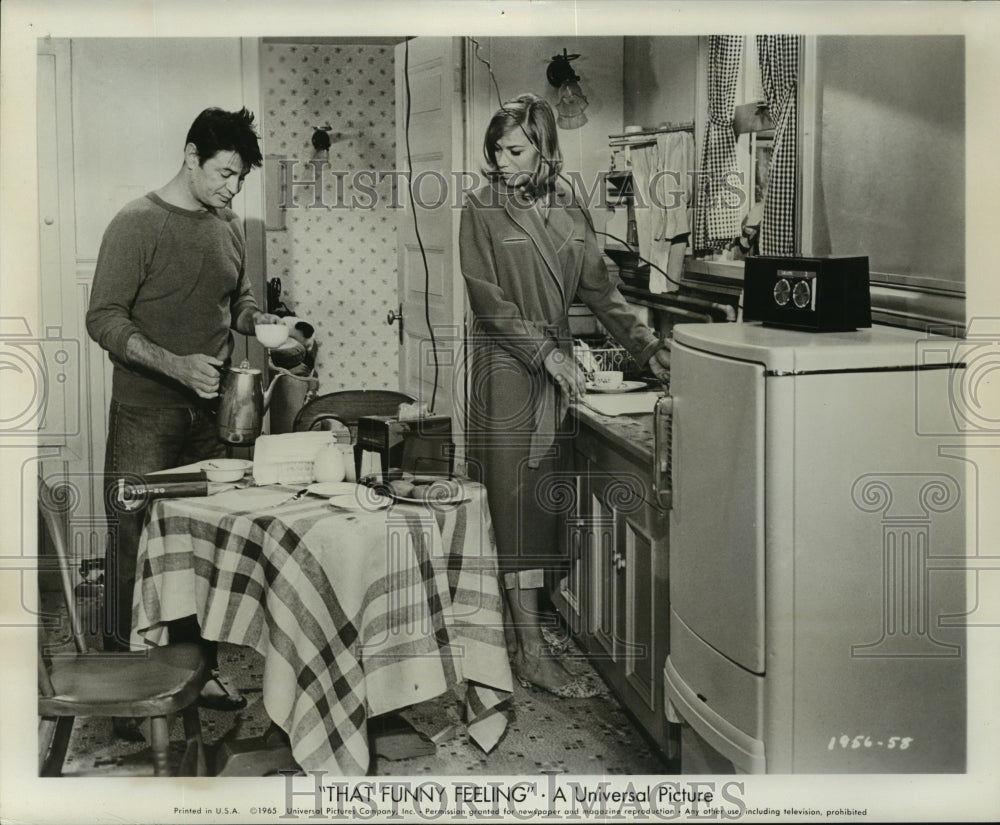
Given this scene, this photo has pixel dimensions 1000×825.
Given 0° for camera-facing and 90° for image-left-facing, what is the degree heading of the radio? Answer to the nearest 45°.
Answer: approximately 45°

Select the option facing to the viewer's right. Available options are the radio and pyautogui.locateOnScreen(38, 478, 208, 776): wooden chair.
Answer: the wooden chair

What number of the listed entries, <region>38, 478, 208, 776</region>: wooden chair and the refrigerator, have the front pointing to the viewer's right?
1

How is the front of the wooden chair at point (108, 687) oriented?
to the viewer's right
